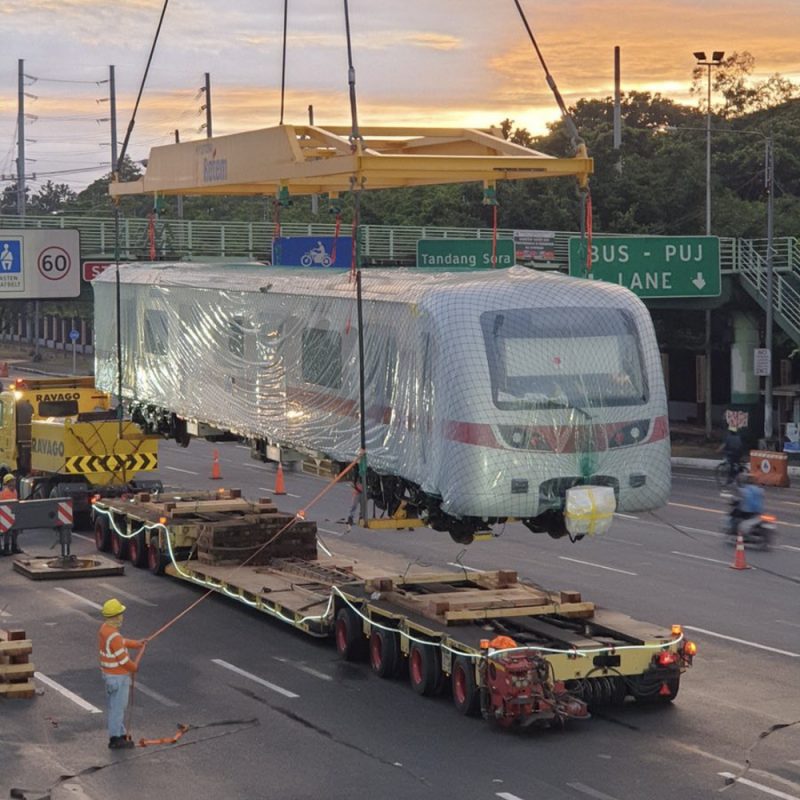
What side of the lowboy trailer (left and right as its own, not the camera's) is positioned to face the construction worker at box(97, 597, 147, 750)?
left

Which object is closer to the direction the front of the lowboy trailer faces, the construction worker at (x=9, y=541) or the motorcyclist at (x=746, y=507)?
the construction worker

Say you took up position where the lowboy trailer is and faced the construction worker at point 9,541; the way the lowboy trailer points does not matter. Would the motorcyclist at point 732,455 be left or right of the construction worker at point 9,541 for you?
right

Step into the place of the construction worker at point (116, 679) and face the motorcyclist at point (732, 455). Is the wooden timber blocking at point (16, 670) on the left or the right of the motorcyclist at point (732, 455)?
left

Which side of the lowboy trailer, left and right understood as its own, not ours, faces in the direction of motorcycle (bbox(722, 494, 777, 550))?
right

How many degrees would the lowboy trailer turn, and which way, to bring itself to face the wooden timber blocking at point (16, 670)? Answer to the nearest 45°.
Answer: approximately 45° to its left

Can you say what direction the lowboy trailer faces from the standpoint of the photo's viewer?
facing away from the viewer and to the left of the viewer

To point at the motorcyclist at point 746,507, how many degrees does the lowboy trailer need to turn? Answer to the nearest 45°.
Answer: approximately 90° to its right

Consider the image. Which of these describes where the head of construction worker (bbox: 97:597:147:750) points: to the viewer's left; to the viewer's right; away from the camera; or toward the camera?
to the viewer's right

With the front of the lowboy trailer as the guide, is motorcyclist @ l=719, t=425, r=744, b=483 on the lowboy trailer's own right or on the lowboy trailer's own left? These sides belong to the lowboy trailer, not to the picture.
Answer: on the lowboy trailer's own right
